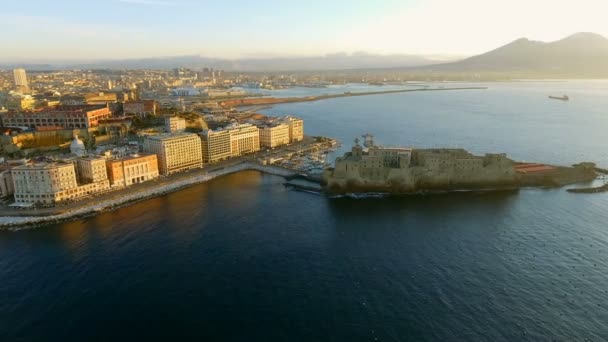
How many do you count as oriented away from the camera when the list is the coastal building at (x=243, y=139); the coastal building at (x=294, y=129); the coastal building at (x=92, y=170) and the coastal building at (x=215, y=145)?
0

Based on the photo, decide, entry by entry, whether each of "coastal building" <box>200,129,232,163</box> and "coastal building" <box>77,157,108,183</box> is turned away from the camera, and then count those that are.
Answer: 0

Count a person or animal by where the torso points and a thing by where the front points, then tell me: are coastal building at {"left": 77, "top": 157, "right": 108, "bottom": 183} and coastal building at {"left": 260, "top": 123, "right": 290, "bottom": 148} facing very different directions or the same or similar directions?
same or similar directions

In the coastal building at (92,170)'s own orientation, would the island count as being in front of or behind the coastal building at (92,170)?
in front

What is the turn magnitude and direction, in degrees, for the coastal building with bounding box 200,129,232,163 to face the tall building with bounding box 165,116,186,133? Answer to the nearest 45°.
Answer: approximately 180°

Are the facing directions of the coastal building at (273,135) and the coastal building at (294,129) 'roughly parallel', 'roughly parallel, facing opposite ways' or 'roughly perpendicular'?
roughly parallel

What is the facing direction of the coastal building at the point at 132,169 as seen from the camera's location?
facing the viewer and to the right of the viewer

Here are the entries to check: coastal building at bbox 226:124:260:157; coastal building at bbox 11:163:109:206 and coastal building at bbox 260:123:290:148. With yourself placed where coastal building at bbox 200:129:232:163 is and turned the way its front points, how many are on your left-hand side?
2

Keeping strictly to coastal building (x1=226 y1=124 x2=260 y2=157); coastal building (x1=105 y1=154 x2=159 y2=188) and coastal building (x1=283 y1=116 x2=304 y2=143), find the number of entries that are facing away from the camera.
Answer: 0

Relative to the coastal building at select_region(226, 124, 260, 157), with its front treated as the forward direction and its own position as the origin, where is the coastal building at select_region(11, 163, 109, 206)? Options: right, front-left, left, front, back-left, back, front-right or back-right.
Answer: right

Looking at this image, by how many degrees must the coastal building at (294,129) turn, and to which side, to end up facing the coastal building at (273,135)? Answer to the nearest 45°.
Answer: approximately 90° to its right

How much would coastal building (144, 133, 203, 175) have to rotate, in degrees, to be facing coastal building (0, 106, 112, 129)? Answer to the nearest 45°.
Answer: approximately 180°

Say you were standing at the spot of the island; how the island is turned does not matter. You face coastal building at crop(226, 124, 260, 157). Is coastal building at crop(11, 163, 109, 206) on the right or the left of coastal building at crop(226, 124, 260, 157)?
left

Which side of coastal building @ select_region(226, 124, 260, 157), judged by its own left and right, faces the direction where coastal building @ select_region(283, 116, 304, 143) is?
left

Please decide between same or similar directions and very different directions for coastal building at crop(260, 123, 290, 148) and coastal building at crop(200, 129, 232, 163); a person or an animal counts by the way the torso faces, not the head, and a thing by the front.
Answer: same or similar directions

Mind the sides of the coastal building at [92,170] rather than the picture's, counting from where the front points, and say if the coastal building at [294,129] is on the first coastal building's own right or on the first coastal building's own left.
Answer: on the first coastal building's own left

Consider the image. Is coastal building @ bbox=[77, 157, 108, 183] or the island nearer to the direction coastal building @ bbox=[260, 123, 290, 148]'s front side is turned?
the island

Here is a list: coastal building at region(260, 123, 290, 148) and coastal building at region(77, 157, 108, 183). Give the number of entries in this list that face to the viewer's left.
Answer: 0

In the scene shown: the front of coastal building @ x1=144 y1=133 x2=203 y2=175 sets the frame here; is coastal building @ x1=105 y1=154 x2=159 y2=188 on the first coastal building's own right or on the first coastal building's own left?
on the first coastal building's own right
